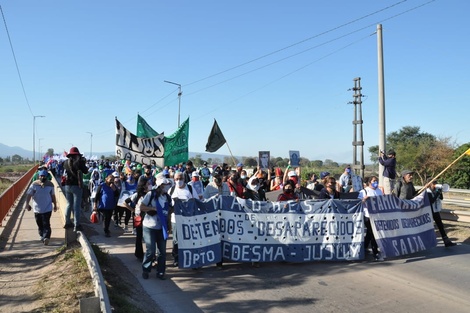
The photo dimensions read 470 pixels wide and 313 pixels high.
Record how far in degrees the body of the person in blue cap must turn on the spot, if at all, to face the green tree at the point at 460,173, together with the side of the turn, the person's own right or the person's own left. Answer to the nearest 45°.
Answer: approximately 90° to the person's own left

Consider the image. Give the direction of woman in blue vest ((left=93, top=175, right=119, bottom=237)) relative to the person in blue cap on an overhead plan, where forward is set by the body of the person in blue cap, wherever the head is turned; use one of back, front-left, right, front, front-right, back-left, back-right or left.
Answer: back-left

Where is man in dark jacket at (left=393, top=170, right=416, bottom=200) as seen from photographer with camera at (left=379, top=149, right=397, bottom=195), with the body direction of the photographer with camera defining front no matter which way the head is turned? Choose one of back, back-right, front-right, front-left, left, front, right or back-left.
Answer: left

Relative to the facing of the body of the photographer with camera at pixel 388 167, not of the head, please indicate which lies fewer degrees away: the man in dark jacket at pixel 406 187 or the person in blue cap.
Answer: the person in blue cap

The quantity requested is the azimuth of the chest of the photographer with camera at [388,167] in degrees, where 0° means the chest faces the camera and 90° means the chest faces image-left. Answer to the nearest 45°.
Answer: approximately 90°

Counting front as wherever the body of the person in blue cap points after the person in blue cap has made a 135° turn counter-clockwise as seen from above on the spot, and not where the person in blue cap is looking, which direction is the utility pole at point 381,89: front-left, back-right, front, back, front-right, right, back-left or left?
front-right

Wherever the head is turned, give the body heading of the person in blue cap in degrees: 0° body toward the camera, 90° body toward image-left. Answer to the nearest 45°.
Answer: approximately 0°

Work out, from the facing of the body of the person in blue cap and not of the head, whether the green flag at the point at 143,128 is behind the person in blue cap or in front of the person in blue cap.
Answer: behind

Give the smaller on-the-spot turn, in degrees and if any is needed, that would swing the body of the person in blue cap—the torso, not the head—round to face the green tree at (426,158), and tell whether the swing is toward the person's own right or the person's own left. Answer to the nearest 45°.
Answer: approximately 135° to the person's own left

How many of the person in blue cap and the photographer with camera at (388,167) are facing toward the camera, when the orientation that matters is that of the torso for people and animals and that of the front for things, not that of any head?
1

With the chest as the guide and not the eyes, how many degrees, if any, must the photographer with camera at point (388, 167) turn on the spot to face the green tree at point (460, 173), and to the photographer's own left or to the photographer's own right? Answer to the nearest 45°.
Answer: approximately 90° to the photographer's own right

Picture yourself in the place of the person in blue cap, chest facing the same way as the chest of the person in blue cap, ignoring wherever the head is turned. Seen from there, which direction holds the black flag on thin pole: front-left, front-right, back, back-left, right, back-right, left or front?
back-left
